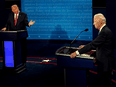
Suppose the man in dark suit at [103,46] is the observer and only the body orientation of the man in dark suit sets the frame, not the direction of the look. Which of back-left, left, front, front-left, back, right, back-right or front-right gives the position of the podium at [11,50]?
front-right

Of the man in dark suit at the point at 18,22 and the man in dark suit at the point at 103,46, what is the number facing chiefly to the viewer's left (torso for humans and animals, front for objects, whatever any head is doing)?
1

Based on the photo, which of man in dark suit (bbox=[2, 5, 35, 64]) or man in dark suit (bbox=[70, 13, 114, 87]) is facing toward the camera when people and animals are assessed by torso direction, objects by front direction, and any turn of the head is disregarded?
man in dark suit (bbox=[2, 5, 35, 64])

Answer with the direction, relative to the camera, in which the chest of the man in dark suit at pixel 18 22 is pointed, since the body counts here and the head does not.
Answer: toward the camera

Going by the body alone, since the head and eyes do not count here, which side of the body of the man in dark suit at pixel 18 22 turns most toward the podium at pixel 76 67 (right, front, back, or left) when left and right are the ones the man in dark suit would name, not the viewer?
front

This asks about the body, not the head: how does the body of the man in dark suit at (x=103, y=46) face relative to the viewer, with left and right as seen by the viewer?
facing to the left of the viewer
